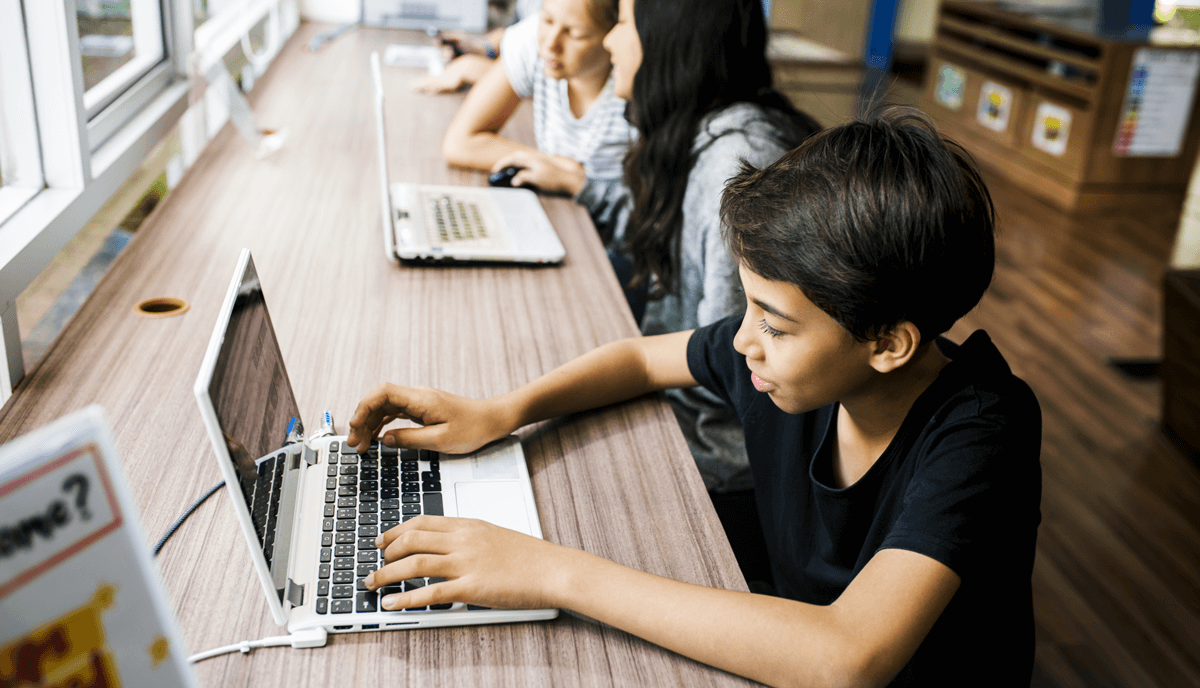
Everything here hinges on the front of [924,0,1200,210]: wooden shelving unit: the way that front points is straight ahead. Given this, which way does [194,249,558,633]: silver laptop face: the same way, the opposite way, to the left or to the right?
the opposite way

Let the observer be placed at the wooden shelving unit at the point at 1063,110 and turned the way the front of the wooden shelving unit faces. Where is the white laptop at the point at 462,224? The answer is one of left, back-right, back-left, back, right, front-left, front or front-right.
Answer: front-left

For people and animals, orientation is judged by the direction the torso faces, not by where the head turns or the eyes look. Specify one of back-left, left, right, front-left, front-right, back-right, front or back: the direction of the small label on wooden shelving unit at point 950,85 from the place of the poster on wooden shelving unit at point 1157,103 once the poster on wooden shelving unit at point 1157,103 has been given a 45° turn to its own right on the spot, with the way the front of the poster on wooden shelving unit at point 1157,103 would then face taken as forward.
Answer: right

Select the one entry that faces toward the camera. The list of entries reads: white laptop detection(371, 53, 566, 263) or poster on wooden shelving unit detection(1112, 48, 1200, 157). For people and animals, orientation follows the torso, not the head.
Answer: the poster on wooden shelving unit

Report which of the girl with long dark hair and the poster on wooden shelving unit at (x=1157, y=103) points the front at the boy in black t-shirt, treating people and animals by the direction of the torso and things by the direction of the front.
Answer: the poster on wooden shelving unit

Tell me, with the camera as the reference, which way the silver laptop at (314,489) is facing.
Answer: facing to the right of the viewer

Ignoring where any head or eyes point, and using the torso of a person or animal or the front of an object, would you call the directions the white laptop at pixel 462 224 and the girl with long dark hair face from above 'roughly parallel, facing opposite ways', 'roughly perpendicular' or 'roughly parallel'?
roughly parallel, facing opposite ways

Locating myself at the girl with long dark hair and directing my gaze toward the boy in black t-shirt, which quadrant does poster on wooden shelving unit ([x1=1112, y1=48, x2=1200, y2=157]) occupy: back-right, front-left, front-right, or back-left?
back-left

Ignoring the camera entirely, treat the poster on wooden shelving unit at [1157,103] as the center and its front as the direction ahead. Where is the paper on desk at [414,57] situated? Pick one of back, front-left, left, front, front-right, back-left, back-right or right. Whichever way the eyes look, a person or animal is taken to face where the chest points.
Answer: front-right

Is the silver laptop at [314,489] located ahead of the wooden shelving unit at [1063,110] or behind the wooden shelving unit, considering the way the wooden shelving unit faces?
ahead

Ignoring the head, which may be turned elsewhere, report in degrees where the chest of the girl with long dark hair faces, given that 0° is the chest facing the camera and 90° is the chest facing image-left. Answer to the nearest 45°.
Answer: approximately 90°

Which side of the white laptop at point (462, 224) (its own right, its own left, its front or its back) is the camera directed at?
right

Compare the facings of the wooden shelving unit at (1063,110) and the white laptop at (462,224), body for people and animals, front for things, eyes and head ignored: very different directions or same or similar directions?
very different directions

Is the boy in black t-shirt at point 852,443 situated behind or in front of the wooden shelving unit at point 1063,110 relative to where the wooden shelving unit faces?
in front

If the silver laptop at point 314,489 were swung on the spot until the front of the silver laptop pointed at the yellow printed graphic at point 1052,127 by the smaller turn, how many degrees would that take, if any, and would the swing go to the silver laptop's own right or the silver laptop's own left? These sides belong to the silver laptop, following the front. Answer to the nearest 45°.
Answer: approximately 45° to the silver laptop's own left
